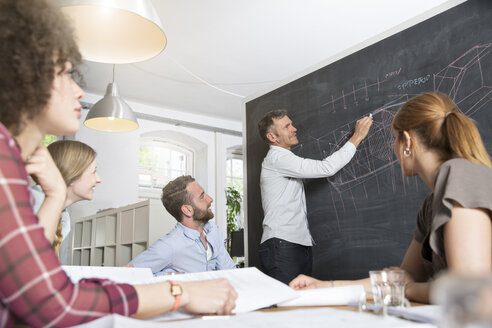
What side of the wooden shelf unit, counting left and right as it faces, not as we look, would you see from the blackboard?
left

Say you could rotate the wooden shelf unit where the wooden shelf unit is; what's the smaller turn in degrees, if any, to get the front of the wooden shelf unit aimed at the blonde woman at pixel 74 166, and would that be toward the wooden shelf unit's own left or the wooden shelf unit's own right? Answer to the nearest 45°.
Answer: approximately 45° to the wooden shelf unit's own left

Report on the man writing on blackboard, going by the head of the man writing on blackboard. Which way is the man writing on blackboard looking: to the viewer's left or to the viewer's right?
to the viewer's right

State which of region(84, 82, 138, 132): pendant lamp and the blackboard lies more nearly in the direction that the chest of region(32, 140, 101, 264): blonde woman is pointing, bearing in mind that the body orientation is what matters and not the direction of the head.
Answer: the blackboard

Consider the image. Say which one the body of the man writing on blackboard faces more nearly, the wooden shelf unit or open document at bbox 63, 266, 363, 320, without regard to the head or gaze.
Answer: the open document

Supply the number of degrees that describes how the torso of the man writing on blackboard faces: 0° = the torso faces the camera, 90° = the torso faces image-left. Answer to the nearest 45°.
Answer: approximately 270°

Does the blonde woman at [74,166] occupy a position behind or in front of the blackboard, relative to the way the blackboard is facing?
in front

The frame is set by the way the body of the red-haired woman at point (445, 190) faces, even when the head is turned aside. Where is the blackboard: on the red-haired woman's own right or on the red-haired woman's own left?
on the red-haired woman's own right

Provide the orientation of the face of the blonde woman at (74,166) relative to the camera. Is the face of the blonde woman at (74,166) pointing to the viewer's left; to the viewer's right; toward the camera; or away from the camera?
to the viewer's right

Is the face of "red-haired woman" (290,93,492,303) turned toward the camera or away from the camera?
away from the camera

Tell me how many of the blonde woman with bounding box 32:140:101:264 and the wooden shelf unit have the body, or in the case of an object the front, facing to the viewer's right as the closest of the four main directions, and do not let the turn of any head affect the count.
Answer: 1

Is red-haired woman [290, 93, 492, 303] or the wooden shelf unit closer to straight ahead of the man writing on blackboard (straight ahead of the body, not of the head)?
the red-haired woman

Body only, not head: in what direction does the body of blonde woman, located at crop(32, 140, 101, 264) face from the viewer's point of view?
to the viewer's right

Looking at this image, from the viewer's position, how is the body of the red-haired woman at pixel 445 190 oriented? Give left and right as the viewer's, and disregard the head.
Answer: facing to the left of the viewer
